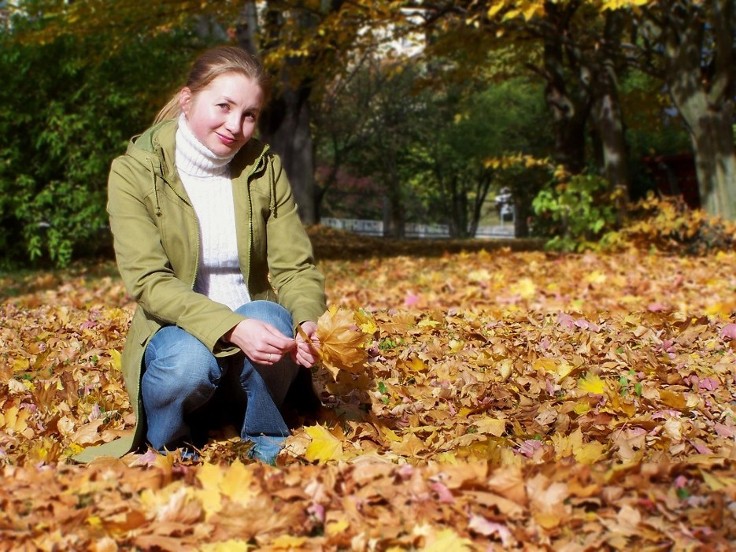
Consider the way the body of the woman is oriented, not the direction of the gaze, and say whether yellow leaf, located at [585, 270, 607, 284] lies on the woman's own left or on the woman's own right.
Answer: on the woman's own left

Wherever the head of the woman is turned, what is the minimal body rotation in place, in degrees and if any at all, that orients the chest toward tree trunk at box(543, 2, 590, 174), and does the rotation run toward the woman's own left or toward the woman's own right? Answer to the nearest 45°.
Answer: approximately 90° to the woman's own left

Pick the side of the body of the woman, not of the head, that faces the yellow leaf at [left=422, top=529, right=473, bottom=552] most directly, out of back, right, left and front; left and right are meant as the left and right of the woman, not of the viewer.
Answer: front

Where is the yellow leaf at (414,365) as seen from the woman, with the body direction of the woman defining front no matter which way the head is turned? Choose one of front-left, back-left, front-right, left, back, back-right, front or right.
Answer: left

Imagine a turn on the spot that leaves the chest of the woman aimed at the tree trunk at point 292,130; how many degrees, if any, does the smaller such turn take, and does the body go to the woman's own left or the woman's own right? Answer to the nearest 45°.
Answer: approximately 135° to the woman's own left

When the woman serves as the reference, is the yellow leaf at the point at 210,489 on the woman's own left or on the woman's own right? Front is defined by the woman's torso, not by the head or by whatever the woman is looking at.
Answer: on the woman's own right

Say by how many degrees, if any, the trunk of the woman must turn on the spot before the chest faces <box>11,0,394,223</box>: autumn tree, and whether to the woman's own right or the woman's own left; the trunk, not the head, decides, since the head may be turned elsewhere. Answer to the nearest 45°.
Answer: approximately 135° to the woman's own left

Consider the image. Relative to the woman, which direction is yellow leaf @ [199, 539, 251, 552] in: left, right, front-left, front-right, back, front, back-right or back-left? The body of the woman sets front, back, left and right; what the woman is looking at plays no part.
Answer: front-right

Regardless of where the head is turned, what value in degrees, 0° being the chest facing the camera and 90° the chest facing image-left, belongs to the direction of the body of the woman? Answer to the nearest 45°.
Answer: approximately 315°

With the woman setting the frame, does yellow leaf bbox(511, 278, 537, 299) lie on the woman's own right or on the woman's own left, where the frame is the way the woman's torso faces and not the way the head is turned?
on the woman's own left

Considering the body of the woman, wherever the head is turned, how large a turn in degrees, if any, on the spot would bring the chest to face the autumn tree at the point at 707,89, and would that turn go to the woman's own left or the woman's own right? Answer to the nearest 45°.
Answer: approximately 90° to the woman's own left

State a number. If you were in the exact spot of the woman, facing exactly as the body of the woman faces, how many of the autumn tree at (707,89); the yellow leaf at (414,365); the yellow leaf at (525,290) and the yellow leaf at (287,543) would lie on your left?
3

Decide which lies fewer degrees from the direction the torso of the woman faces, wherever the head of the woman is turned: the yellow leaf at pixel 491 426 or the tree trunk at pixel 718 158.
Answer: the yellow leaf
